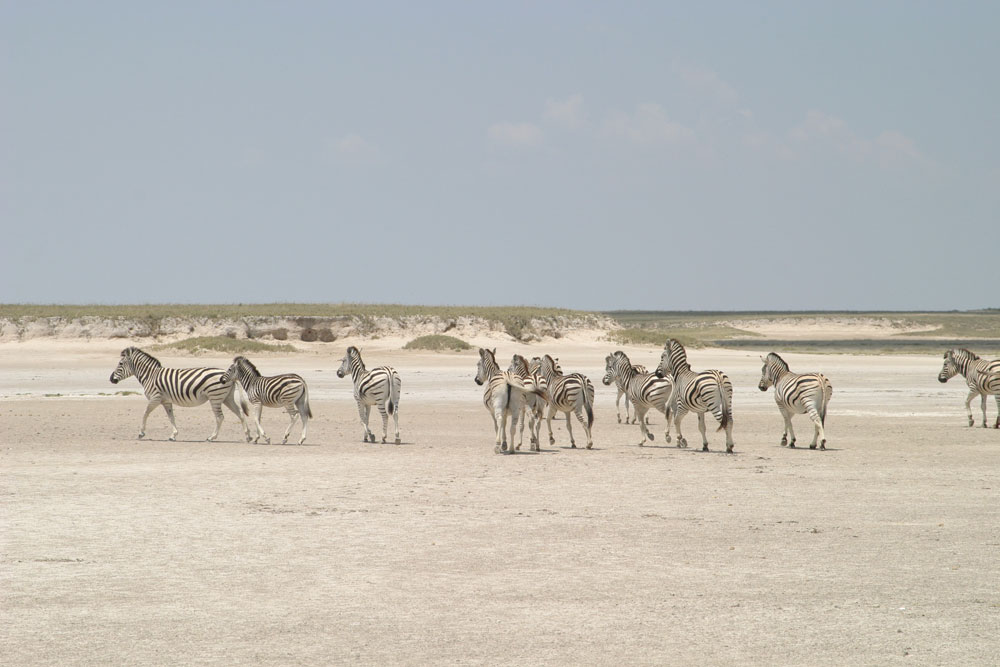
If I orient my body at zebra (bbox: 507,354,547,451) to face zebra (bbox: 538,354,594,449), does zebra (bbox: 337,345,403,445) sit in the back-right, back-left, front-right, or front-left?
back-left

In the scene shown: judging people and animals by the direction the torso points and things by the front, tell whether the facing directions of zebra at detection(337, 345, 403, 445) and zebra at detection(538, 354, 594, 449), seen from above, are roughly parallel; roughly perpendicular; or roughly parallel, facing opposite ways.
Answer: roughly parallel

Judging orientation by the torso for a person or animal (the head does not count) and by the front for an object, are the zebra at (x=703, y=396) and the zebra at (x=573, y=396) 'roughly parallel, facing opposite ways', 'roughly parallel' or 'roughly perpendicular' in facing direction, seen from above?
roughly parallel

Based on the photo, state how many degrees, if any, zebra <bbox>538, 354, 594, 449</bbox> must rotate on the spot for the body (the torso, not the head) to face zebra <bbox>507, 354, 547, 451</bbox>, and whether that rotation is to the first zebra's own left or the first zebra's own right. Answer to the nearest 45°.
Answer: approximately 45° to the first zebra's own left

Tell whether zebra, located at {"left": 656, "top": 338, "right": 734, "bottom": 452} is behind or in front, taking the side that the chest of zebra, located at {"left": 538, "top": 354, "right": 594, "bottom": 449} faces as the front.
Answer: behind

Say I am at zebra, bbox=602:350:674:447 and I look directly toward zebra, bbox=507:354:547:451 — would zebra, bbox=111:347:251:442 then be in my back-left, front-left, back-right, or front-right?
front-right

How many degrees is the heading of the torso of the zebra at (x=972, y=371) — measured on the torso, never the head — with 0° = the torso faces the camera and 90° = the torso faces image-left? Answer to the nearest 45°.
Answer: approximately 90°

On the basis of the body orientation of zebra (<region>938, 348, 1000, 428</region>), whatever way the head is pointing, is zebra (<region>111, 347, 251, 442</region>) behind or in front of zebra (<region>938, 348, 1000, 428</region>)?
in front

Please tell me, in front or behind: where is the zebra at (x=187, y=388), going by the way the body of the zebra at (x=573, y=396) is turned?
in front

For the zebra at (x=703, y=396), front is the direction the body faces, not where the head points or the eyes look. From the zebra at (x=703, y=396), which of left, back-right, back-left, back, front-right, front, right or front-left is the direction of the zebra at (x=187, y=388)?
front-left

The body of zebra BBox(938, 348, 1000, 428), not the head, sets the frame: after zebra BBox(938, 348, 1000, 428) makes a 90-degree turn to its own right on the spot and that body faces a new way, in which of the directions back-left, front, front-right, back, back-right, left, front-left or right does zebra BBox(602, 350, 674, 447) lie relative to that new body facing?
back-left

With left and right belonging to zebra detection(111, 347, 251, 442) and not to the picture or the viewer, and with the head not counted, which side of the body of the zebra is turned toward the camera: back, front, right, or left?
left

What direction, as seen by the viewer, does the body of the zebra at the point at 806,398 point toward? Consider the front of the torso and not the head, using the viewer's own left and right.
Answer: facing away from the viewer and to the left of the viewer

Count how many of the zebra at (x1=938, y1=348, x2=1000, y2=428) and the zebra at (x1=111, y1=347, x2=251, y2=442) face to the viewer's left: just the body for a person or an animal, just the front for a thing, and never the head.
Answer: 2

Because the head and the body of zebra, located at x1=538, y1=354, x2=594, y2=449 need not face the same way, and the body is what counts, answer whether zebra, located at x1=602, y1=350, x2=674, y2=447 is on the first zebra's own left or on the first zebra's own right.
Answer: on the first zebra's own right

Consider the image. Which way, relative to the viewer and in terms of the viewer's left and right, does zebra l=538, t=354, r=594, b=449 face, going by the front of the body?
facing away from the viewer and to the left of the viewer
